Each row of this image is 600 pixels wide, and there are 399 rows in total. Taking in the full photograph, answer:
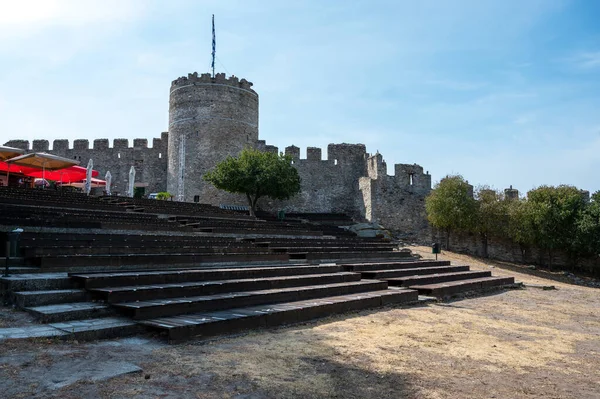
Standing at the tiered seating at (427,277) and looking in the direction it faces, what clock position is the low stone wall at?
The low stone wall is roughly at 8 o'clock from the tiered seating.

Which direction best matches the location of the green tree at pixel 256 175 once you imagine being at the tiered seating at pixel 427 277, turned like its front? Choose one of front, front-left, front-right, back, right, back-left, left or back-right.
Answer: back

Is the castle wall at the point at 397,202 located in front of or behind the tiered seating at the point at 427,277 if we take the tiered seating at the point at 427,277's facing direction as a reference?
behind

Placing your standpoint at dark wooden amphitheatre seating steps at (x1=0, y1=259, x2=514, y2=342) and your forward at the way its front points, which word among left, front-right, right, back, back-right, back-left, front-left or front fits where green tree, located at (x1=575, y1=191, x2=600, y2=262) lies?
left

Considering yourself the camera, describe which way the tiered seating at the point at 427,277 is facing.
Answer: facing the viewer and to the right of the viewer

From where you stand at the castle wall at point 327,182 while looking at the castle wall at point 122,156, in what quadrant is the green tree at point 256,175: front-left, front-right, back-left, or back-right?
front-left

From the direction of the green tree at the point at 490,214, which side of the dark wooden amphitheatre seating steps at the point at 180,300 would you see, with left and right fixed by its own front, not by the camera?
left

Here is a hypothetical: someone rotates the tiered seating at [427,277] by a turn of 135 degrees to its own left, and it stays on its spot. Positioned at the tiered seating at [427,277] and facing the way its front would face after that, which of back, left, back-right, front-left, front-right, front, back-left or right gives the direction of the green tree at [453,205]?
front

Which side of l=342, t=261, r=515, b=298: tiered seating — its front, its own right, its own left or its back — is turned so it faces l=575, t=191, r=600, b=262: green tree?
left

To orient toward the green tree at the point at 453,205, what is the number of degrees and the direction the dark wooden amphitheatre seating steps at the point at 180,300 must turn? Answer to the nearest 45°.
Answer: approximately 90° to its left

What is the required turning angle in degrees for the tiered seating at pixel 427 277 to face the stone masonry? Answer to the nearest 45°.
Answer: approximately 180°

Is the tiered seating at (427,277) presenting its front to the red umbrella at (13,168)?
no

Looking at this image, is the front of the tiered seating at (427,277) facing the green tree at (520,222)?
no

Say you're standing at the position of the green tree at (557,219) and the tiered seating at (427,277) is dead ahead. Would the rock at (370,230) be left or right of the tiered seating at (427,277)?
right

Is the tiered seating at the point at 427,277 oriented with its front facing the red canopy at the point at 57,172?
no

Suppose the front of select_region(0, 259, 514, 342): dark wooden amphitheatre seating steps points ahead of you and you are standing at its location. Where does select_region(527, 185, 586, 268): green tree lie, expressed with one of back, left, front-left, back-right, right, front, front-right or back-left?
left

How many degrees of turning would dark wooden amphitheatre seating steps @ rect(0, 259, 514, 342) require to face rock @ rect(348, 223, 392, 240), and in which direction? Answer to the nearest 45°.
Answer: approximately 135° to its left

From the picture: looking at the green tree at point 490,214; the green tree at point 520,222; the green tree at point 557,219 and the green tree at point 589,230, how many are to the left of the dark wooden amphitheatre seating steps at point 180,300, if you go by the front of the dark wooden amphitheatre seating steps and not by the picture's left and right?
4
